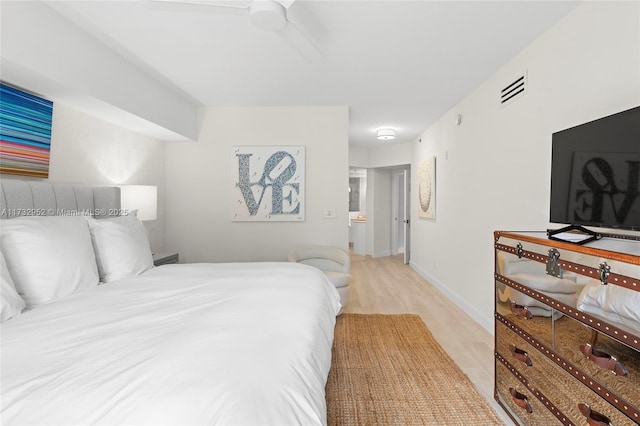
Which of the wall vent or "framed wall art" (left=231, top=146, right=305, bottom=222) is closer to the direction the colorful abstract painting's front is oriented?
the wall vent

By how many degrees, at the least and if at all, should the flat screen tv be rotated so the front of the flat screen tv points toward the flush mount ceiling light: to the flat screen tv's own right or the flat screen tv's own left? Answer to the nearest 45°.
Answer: approximately 90° to the flat screen tv's own right

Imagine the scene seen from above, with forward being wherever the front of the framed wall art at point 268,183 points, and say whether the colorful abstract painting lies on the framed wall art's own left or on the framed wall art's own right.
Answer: on the framed wall art's own right

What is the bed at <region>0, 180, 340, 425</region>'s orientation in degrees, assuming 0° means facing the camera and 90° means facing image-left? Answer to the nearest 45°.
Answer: approximately 315°

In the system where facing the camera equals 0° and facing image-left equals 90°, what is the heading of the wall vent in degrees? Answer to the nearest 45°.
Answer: approximately 45°

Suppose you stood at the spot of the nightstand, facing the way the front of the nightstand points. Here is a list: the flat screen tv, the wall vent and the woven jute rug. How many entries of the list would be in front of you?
3

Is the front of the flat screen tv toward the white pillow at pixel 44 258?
yes

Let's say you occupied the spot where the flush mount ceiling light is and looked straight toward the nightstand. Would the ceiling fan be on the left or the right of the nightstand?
left

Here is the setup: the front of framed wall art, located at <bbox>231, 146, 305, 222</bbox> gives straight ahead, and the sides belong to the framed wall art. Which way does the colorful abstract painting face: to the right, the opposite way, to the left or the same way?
to the left

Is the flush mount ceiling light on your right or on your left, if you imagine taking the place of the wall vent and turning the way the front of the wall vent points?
on your right

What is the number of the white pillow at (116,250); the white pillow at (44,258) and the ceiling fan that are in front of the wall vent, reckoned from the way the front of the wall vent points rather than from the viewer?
3
